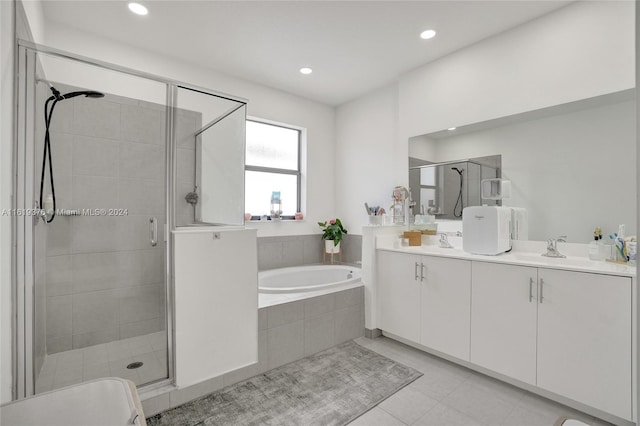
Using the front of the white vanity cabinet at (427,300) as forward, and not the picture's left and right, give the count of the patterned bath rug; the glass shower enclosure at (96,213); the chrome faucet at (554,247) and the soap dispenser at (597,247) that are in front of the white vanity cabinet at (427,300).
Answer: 2

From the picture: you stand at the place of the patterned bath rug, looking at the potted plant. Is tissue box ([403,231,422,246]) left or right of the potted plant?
right

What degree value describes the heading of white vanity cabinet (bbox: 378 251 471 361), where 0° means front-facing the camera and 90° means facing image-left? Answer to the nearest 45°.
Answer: approximately 45°
